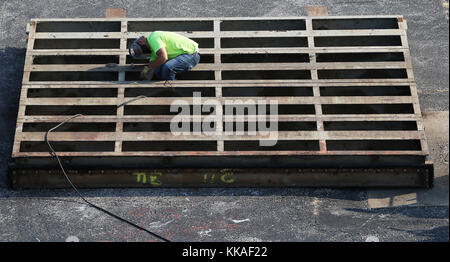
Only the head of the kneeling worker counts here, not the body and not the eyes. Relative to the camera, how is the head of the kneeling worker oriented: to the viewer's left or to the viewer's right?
to the viewer's left

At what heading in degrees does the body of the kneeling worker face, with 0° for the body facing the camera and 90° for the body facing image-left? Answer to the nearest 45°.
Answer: approximately 90°
